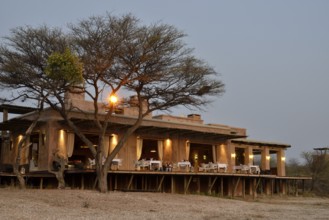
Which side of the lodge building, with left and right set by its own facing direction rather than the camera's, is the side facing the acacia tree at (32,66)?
right

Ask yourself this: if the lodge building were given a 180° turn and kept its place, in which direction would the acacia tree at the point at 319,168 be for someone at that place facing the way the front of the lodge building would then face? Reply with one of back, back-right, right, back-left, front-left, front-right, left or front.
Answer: right

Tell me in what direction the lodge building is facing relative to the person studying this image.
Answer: facing the viewer and to the right of the viewer
